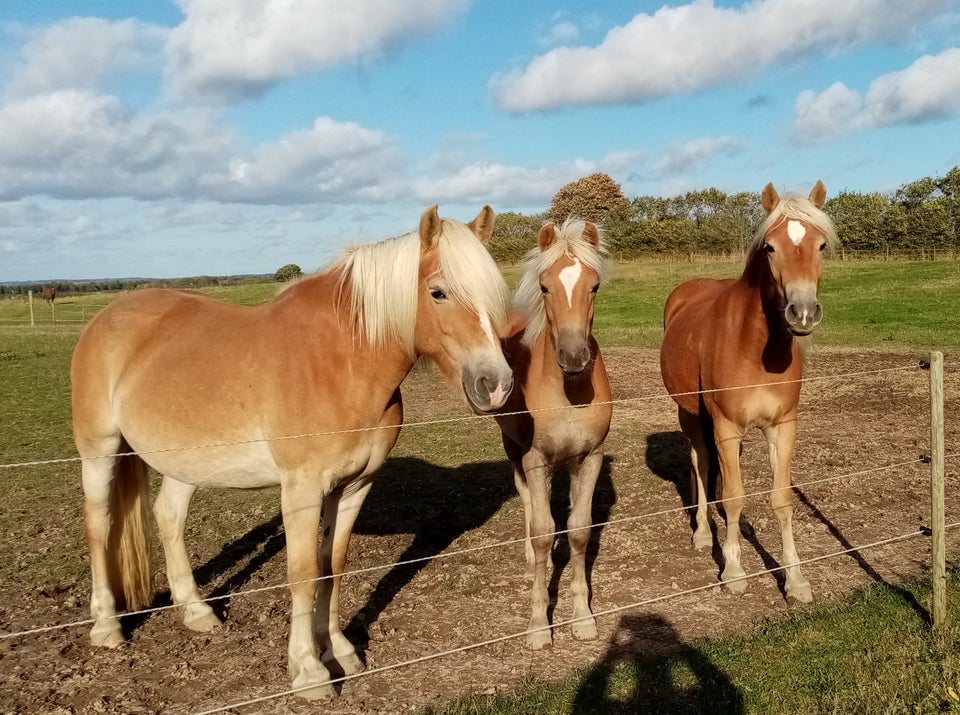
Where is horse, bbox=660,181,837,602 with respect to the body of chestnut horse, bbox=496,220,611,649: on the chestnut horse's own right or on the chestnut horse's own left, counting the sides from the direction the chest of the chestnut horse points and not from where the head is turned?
on the chestnut horse's own left

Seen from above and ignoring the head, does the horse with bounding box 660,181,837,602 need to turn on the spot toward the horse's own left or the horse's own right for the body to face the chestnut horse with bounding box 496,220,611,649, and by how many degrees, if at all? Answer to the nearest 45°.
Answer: approximately 90° to the horse's own right

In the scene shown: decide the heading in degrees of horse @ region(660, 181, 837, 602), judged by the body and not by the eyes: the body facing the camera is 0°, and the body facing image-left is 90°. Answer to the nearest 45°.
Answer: approximately 315°

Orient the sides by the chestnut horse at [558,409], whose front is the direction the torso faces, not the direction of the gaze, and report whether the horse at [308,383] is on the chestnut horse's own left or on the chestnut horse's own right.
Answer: on the chestnut horse's own right
